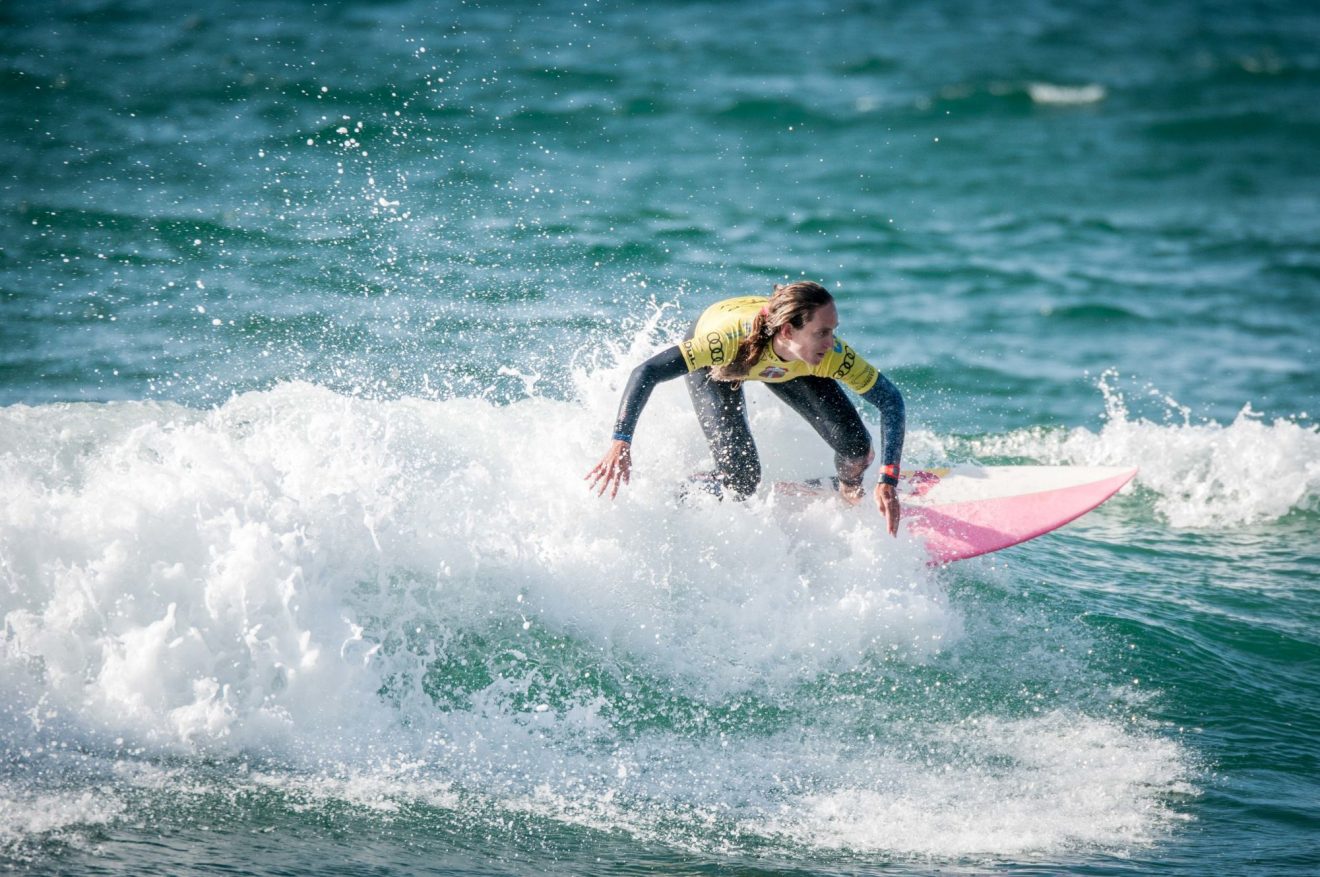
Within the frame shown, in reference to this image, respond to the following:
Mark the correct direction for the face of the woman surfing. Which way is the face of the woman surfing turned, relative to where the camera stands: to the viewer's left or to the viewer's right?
to the viewer's right

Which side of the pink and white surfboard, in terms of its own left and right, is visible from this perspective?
right
